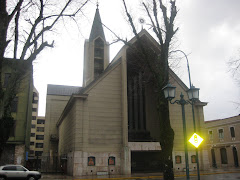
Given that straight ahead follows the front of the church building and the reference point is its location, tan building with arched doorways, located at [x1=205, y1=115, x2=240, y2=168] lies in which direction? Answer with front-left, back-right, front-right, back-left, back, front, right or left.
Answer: back-left

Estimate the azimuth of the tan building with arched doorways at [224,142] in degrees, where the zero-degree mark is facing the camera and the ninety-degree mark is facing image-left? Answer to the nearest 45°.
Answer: approximately 45°

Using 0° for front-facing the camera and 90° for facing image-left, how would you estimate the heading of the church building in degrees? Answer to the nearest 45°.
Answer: approximately 0°

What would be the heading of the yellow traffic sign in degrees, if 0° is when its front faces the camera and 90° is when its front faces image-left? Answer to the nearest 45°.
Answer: approximately 0°

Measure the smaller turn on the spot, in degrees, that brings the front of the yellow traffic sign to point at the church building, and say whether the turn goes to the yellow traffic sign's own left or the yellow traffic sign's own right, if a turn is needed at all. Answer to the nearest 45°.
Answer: approximately 135° to the yellow traffic sign's own right

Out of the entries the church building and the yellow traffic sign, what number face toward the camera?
2
